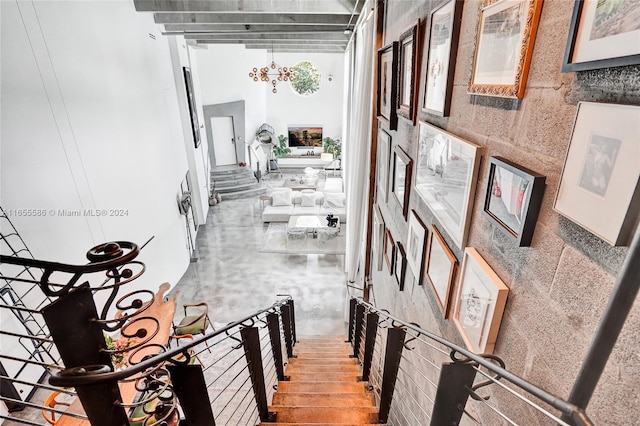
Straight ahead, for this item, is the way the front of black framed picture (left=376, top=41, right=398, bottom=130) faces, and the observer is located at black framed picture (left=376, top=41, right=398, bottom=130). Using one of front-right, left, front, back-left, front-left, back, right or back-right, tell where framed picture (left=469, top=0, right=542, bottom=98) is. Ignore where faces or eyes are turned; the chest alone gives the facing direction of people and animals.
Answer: left

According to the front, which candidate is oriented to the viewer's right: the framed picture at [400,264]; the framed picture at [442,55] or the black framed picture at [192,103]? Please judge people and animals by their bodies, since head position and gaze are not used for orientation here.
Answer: the black framed picture

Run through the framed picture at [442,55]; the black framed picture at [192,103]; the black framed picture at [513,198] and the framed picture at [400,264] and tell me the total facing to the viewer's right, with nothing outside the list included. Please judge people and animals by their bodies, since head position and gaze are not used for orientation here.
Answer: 1

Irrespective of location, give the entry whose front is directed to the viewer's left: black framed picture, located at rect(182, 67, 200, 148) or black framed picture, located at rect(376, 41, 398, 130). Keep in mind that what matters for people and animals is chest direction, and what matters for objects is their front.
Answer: black framed picture, located at rect(376, 41, 398, 130)

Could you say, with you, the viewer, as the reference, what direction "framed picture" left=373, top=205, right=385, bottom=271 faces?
facing to the left of the viewer

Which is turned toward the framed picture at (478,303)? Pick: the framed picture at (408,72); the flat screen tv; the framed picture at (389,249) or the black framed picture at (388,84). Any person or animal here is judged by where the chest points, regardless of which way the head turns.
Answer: the flat screen tv

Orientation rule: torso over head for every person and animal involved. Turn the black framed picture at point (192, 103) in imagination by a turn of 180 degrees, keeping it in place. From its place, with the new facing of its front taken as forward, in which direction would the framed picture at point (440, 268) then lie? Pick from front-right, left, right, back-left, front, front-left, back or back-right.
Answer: left

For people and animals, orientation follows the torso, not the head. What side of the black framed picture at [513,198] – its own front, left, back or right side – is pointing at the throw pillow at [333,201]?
right

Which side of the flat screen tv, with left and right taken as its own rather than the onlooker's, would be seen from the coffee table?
front

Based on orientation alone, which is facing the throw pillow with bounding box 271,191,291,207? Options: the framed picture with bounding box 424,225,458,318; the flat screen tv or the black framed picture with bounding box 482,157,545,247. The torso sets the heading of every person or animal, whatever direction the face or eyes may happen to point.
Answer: the flat screen tv

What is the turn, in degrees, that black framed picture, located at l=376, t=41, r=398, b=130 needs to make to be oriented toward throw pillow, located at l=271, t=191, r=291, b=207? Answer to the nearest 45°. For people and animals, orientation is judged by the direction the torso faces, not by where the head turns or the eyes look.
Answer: approximately 45° to its right

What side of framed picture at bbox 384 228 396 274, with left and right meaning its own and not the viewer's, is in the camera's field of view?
left

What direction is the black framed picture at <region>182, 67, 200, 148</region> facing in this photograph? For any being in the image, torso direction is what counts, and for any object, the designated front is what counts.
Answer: to the viewer's right

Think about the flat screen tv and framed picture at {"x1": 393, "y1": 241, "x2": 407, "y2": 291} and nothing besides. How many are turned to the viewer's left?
1

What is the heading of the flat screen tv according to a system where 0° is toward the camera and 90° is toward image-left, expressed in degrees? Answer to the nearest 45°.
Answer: approximately 0°

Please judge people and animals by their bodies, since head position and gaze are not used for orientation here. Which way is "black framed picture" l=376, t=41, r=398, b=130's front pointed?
to the viewer's left
